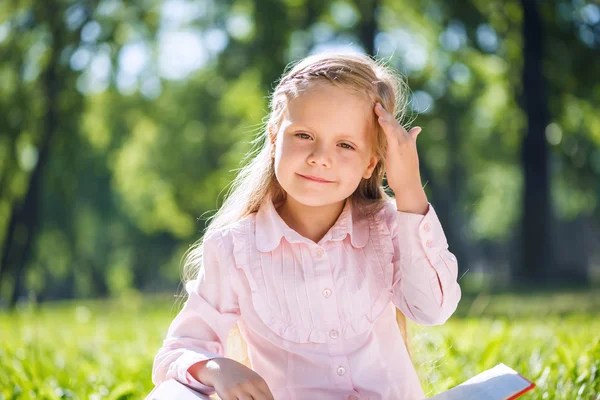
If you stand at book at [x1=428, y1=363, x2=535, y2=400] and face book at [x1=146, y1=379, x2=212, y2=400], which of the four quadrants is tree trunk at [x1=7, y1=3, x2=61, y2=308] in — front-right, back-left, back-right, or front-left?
front-right

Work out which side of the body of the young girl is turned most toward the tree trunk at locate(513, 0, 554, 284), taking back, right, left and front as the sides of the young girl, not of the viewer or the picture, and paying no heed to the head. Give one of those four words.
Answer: back

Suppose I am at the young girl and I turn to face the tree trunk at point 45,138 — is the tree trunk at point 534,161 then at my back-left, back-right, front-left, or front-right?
front-right

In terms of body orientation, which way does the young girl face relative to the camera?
toward the camera

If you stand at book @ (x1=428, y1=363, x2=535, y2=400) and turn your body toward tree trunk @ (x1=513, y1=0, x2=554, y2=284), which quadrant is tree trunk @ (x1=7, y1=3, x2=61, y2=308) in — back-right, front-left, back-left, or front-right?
front-left

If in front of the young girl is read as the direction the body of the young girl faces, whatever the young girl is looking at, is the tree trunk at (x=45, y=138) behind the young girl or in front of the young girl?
behind
